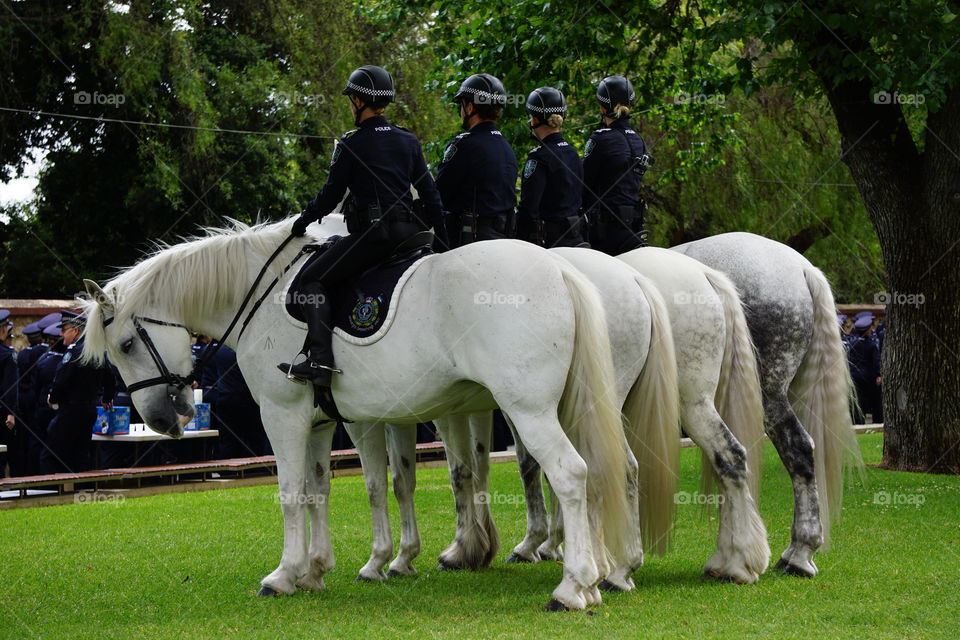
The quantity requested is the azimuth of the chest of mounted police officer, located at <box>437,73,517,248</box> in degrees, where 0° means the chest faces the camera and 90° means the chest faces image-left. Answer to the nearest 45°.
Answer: approximately 135°

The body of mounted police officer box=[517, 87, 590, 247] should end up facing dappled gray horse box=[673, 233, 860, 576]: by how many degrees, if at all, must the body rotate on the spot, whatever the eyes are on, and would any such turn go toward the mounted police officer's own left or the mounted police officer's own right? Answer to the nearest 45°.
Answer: approximately 135° to the mounted police officer's own right

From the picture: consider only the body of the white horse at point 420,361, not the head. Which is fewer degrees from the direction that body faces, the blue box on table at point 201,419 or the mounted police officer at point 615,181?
the blue box on table

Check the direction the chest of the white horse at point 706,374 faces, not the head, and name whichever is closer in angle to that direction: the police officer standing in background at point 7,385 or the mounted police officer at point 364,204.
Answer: the police officer standing in background

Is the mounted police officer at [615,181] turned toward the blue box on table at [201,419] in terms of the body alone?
yes

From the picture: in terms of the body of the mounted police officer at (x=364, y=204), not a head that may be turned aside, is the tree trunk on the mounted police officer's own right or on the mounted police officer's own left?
on the mounted police officer's own right

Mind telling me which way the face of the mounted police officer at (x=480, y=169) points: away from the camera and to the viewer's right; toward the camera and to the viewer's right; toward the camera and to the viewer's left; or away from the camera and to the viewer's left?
away from the camera and to the viewer's left

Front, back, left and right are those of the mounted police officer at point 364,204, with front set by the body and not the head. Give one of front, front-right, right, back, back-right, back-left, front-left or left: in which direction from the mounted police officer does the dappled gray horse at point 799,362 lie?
back-right

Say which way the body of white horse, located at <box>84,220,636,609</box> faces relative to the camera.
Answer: to the viewer's left

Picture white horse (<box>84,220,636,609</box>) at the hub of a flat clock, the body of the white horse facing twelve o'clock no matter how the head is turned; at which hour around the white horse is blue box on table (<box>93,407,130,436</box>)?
The blue box on table is roughly at 2 o'clock from the white horse.

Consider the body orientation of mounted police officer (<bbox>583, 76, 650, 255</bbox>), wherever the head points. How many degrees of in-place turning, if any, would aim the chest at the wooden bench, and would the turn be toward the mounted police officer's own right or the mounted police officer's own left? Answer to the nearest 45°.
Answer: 0° — they already face it

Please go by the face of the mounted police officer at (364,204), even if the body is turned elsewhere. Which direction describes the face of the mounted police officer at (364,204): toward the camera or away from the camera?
away from the camera

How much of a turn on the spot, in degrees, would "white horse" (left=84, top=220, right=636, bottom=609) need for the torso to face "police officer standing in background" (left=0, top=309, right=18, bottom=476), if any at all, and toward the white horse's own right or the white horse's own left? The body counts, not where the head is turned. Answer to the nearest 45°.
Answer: approximately 45° to the white horse's own right
